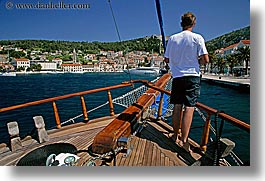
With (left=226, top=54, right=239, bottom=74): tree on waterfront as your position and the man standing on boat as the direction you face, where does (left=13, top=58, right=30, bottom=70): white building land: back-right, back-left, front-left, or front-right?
back-right

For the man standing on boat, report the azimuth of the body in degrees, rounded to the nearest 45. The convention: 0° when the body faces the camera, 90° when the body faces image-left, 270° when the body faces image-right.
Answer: approximately 180°

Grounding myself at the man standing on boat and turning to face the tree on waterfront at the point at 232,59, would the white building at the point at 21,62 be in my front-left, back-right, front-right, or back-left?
front-left

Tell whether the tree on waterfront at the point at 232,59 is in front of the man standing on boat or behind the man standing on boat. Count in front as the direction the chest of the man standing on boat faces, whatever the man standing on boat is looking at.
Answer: in front

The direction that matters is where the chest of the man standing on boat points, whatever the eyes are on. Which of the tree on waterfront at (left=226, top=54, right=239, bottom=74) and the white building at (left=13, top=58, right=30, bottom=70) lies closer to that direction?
the tree on waterfront

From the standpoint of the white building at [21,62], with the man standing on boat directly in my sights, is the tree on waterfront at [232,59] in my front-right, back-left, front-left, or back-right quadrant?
front-left

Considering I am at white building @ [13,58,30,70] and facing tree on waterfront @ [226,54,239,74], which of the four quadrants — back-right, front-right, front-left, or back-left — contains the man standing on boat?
front-right

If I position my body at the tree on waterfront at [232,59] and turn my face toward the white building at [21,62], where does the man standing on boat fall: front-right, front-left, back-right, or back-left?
back-left

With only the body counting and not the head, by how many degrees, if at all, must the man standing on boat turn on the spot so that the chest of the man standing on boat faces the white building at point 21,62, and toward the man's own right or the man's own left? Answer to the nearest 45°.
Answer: approximately 45° to the man's own left
